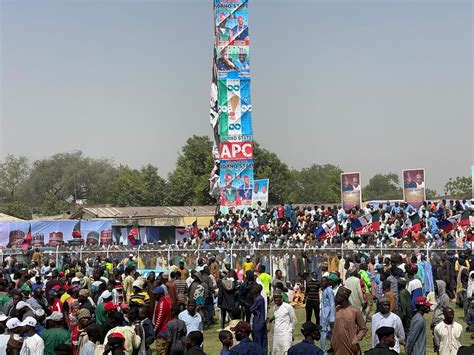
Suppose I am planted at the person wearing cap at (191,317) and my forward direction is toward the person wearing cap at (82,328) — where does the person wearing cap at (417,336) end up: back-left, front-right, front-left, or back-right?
back-left

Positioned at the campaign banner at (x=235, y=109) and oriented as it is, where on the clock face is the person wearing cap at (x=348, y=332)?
The person wearing cap is roughly at 12 o'clock from the campaign banner.

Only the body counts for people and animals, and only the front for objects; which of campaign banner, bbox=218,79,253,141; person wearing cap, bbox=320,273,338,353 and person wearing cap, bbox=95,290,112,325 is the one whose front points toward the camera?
the campaign banner

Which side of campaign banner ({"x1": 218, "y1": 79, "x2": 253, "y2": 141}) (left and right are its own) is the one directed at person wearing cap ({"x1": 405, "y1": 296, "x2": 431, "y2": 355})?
front

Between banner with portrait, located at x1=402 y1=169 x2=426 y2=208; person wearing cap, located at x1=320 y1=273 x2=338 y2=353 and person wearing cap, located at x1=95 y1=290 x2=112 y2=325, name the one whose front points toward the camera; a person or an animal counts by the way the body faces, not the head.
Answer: the banner with portrait

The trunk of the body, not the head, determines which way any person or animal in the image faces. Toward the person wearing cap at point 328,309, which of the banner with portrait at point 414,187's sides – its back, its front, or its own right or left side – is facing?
front

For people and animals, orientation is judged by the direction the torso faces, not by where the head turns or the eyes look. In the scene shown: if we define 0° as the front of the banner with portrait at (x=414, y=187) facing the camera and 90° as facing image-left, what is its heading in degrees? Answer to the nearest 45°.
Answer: approximately 0°
